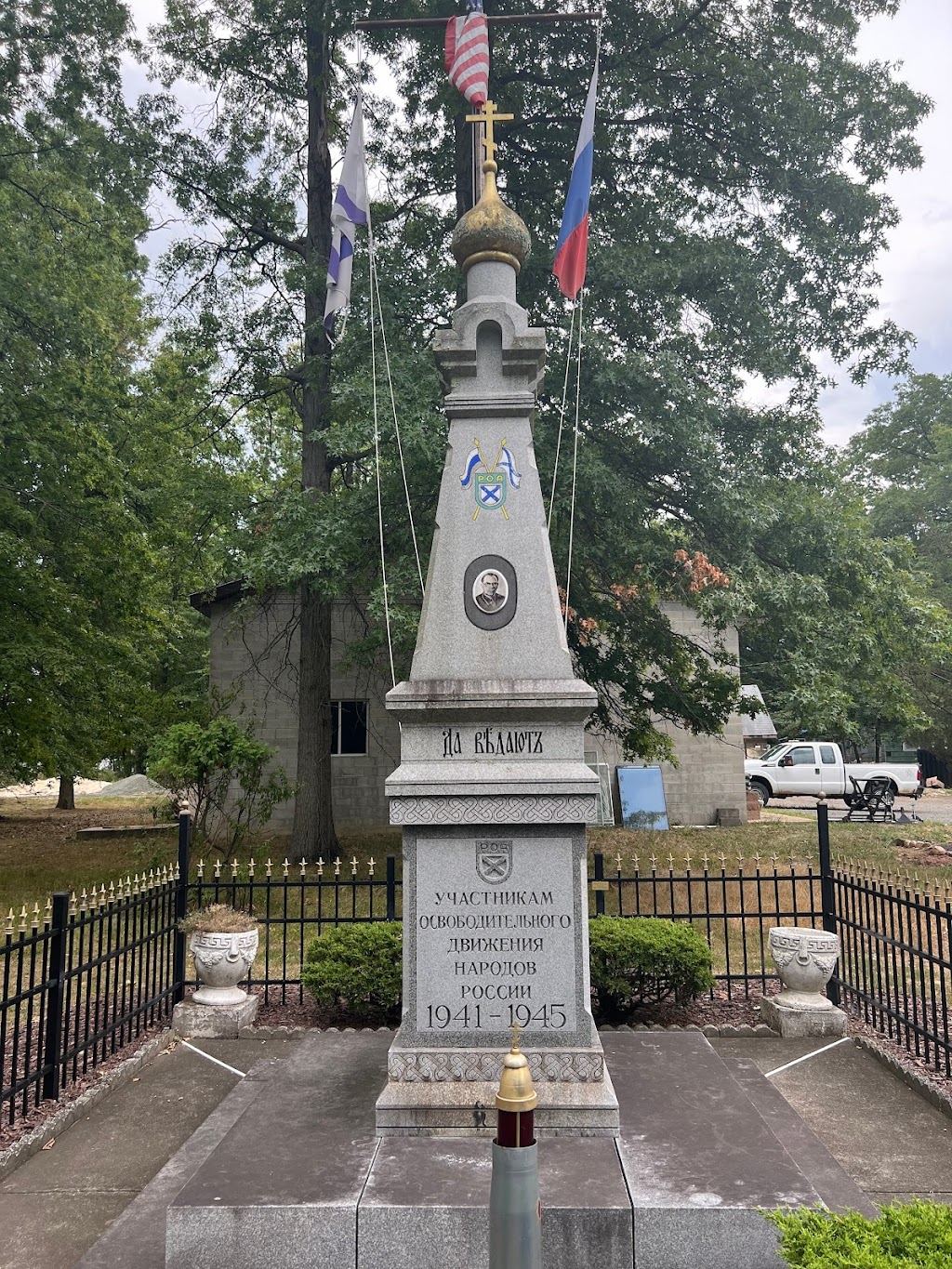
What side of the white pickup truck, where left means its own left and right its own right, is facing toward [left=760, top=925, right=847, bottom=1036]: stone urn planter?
left

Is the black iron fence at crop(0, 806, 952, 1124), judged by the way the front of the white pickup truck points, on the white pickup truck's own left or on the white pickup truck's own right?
on the white pickup truck's own left

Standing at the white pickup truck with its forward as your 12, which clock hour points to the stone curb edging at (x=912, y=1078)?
The stone curb edging is roughly at 9 o'clock from the white pickup truck.

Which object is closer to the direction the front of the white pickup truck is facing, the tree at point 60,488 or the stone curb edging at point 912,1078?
the tree

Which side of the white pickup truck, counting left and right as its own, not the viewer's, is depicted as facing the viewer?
left

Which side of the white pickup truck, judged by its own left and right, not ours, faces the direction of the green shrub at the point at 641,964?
left

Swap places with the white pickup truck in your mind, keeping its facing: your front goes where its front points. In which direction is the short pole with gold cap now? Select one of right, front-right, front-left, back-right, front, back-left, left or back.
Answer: left

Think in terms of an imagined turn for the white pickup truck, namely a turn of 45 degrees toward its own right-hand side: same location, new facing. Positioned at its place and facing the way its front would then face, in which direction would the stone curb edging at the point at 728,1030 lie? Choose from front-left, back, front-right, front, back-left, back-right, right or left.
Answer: back-left

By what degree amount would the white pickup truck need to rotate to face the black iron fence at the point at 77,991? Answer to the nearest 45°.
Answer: approximately 90° to its left

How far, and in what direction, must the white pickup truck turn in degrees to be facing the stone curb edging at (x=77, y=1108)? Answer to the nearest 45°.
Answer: approximately 90° to its left

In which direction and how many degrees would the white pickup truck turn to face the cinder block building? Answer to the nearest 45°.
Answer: approximately 45° to its left

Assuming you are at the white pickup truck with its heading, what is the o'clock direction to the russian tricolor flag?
The russian tricolor flag is roughly at 9 o'clock from the white pickup truck.

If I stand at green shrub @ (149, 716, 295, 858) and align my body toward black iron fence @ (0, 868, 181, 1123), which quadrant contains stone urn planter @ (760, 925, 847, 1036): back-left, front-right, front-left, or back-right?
front-left
